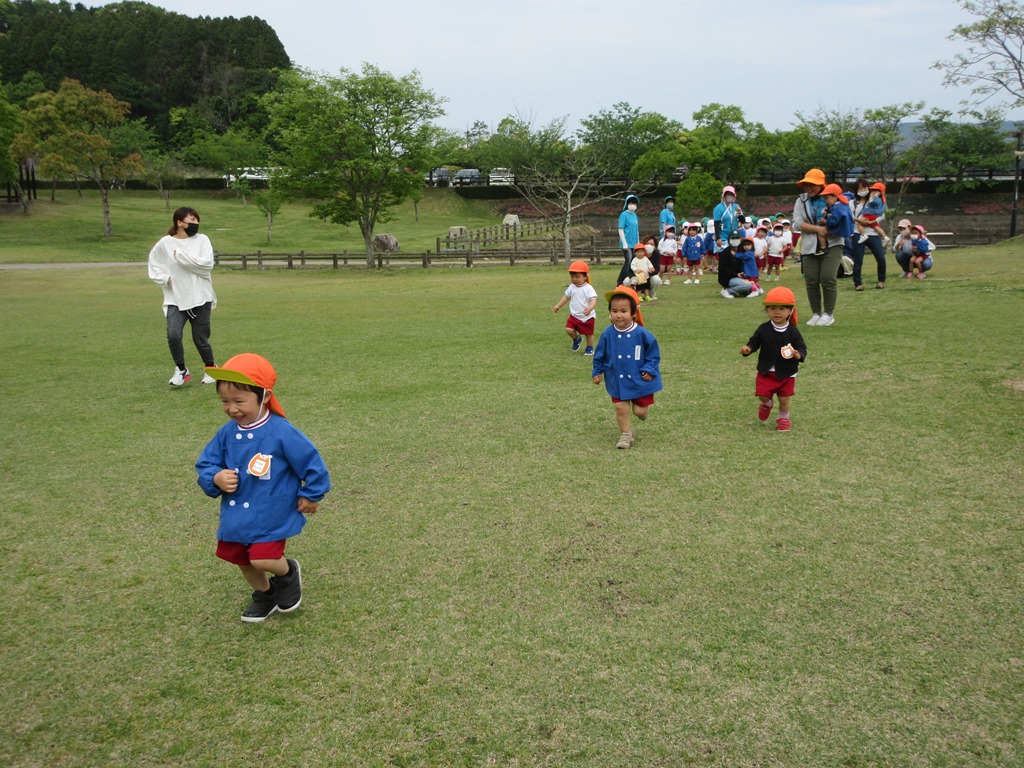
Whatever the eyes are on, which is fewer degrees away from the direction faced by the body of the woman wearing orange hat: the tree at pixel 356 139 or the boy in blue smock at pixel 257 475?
the boy in blue smock

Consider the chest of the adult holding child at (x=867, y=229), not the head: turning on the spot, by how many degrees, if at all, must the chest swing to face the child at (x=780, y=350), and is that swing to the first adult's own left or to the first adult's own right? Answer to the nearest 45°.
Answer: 0° — they already face them
